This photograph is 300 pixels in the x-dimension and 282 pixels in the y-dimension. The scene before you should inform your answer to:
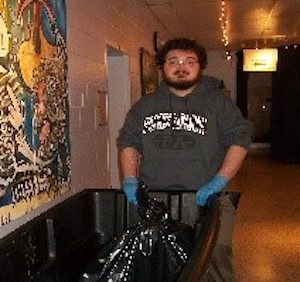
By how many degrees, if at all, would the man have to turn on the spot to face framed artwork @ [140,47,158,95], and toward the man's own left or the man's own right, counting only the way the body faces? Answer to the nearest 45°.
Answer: approximately 180°

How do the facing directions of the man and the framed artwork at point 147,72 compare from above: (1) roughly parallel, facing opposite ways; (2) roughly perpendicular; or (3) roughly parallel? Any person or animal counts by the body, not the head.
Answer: roughly perpendicular

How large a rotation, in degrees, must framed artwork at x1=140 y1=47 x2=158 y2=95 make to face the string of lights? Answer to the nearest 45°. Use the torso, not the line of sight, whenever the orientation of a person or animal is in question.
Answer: approximately 45° to its left

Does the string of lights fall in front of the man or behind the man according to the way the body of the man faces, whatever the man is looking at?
behind

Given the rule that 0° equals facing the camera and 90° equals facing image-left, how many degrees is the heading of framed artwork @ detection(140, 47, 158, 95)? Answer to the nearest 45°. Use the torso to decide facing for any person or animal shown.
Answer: approximately 270°

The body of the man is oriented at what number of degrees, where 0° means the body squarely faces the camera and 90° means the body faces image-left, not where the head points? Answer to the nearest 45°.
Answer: approximately 0°

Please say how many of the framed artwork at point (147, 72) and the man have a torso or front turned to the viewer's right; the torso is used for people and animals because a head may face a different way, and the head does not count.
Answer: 1

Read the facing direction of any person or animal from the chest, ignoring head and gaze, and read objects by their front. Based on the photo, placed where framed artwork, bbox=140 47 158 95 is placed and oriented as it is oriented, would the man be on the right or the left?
on its right
